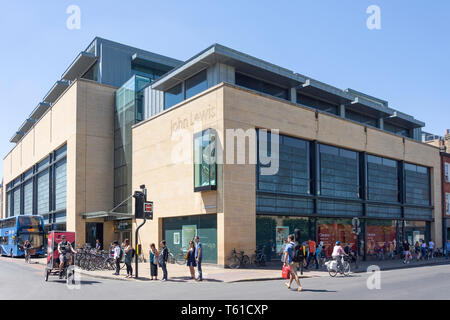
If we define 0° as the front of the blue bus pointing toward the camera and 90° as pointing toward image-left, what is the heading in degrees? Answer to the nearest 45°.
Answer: approximately 315°
